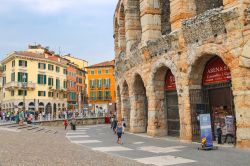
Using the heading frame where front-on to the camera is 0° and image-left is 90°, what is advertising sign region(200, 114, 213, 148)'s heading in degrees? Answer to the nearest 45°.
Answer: approximately 45°

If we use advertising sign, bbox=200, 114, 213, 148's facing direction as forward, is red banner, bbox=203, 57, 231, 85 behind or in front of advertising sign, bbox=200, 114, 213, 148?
behind

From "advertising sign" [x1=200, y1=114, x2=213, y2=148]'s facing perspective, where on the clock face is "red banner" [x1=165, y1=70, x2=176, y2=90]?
The red banner is roughly at 4 o'clock from the advertising sign.
